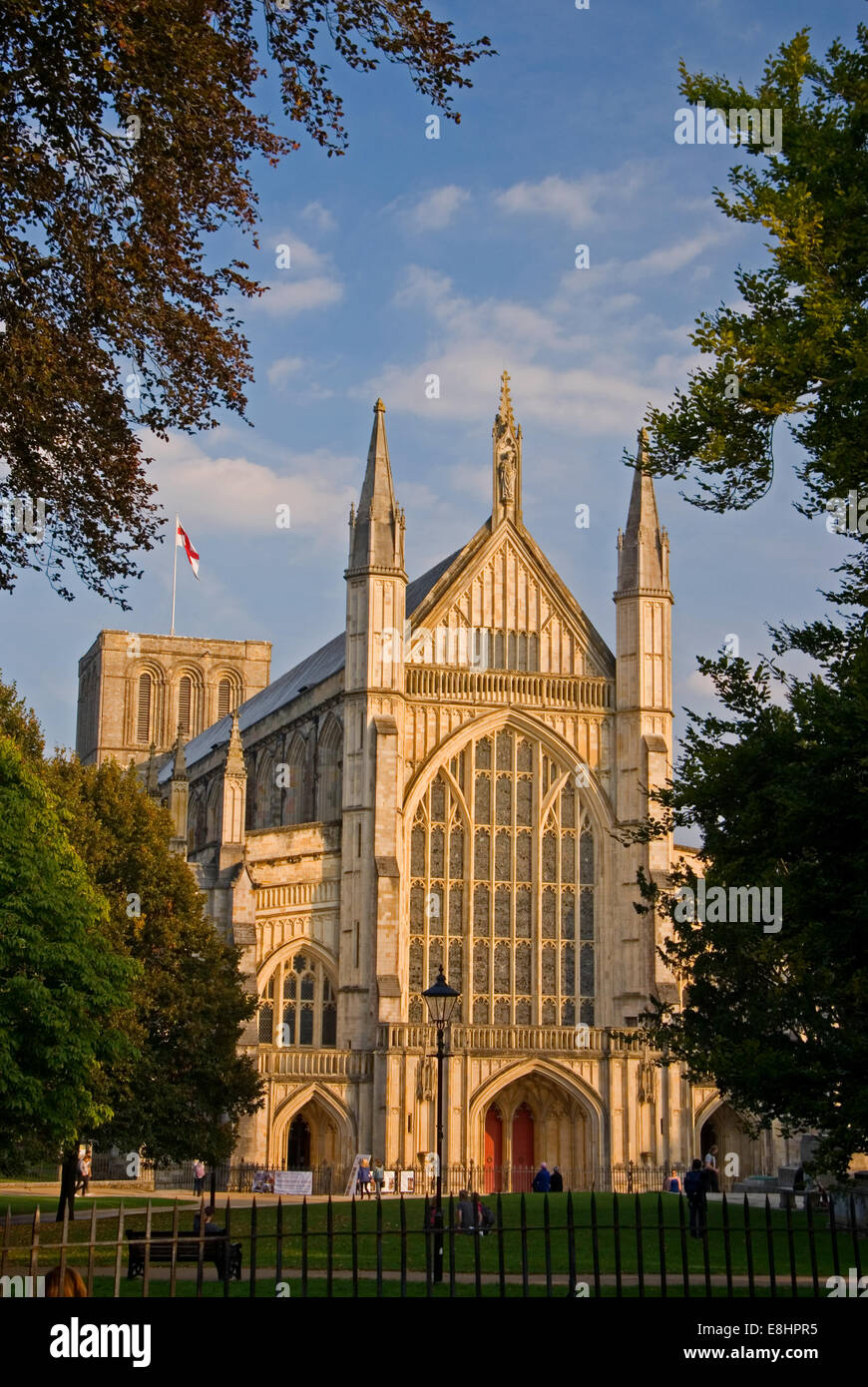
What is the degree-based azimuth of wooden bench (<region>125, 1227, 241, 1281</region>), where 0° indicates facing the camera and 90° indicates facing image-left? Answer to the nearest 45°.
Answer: approximately 180°

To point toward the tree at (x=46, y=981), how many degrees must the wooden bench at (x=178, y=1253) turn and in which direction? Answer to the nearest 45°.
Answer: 0° — it already faces it

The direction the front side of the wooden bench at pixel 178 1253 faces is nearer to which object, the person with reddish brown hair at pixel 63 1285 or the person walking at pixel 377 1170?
the person walking

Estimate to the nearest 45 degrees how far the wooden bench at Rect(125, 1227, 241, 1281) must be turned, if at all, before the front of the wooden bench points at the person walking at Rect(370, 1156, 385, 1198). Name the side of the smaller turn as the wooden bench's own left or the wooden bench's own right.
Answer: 0° — it already faces them
